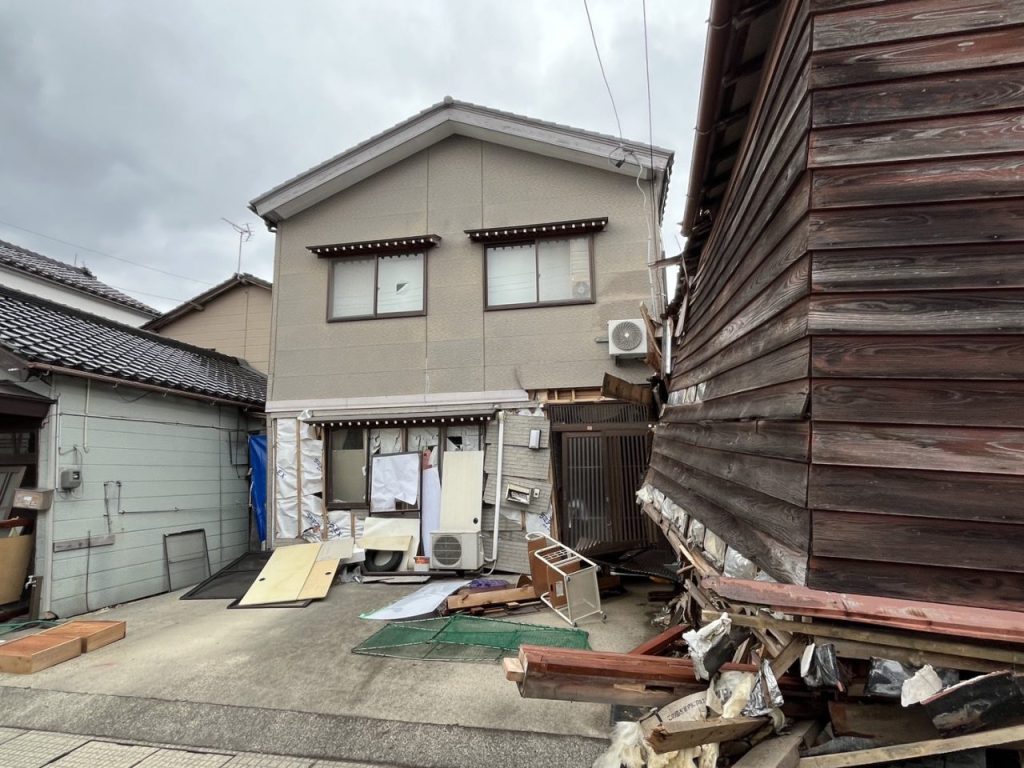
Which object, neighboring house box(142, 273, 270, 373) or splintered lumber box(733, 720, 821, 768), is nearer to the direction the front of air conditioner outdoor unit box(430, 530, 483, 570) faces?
the splintered lumber

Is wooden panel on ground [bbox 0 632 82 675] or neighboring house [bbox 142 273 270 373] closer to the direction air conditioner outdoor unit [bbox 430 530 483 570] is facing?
the wooden panel on ground

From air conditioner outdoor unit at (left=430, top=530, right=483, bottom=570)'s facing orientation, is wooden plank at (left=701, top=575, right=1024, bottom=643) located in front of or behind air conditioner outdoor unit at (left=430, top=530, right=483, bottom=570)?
in front

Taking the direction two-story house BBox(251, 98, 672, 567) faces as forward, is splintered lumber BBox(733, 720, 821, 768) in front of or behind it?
in front

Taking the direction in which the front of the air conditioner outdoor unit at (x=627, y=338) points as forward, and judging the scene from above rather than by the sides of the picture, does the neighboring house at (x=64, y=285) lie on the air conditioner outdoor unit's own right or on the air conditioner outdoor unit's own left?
on the air conditioner outdoor unit's own right

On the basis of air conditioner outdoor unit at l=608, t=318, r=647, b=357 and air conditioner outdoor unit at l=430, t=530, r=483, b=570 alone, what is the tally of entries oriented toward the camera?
2

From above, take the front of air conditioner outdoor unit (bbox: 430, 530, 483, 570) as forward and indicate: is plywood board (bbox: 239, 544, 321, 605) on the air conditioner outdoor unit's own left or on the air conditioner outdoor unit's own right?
on the air conditioner outdoor unit's own right

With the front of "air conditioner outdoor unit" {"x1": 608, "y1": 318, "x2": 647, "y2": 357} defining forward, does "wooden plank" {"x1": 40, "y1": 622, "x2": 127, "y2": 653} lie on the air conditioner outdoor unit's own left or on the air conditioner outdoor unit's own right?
on the air conditioner outdoor unit's own right

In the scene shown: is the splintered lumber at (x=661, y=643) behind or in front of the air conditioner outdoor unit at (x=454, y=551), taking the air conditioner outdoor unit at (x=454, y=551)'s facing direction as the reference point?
in front

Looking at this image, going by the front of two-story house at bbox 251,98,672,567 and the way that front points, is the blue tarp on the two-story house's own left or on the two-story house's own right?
on the two-story house's own right

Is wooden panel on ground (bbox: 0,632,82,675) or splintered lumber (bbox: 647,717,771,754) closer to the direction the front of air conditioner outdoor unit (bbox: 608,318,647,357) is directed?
the splintered lumber

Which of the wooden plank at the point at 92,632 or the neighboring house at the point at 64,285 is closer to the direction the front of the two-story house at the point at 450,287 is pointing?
the wooden plank
